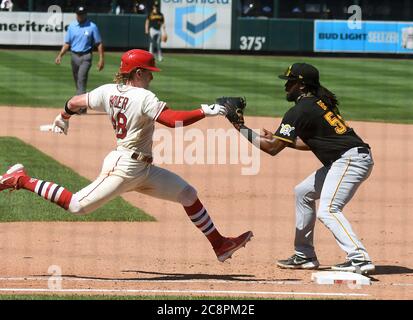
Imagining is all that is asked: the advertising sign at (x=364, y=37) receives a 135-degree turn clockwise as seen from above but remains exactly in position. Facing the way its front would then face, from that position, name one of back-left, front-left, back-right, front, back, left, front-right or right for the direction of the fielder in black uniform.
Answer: back-left

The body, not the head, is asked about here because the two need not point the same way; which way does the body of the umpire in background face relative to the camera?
toward the camera

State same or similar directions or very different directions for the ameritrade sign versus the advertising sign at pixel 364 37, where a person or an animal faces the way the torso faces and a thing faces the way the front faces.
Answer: same or similar directions

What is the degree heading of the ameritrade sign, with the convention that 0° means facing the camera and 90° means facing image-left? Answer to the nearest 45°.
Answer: approximately 0°

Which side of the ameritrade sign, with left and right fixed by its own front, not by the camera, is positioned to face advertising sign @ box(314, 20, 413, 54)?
left

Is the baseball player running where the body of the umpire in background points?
yes

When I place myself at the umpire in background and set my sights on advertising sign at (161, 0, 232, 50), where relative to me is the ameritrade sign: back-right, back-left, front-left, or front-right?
front-left

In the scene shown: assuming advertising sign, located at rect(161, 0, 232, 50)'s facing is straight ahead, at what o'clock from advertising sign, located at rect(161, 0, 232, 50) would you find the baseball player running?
The baseball player running is roughly at 12 o'clock from the advertising sign.

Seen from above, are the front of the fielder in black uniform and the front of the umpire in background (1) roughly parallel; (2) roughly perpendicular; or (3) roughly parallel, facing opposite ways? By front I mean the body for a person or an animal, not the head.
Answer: roughly perpendicular

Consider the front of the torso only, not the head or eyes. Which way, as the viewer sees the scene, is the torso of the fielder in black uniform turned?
to the viewer's left

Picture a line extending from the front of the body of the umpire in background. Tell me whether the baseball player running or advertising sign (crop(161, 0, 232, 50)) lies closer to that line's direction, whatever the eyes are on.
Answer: the baseball player running

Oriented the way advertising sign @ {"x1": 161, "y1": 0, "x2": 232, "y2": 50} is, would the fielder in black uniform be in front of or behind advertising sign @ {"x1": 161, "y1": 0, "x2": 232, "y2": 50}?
in front

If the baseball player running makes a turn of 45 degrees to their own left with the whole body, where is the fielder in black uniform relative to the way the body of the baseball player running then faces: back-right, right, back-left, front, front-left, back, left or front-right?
front-right

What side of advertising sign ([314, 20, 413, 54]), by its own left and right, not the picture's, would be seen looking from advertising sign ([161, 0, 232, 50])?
right

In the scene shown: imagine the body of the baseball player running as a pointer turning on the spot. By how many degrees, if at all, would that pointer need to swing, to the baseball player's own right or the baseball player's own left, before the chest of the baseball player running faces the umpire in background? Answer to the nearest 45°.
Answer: approximately 90° to the baseball player's own left

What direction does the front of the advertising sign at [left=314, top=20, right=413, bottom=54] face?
toward the camera

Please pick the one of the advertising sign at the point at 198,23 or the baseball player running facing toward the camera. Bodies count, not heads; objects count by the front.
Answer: the advertising sign

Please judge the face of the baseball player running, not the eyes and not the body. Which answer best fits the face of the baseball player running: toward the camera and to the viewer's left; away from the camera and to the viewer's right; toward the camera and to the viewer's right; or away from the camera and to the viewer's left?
away from the camera and to the viewer's right

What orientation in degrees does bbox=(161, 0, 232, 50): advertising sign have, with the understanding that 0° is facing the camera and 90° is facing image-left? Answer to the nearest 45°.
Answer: approximately 0°

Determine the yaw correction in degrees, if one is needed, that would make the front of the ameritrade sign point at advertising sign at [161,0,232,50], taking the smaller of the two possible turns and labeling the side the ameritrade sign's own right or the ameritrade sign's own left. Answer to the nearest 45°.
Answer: approximately 90° to the ameritrade sign's own left
